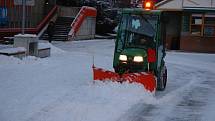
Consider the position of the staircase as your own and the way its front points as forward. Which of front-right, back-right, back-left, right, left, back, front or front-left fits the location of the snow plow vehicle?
front

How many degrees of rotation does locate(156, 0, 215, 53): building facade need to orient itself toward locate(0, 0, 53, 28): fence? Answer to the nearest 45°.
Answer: approximately 90° to its right

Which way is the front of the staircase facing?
toward the camera

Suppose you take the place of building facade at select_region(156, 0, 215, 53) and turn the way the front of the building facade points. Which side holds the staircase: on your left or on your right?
on your right

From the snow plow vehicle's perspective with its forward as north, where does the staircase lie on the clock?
The staircase is roughly at 4 o'clock from the snow plow vehicle.

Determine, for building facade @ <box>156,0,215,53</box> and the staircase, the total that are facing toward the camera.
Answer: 2

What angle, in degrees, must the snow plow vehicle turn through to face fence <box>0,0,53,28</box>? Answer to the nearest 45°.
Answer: approximately 135° to its right

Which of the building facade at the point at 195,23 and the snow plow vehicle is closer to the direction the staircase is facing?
the snow plow vehicle

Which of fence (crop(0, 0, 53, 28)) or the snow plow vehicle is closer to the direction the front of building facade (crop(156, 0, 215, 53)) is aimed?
the snow plow vehicle

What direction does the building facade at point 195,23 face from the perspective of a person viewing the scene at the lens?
facing the viewer

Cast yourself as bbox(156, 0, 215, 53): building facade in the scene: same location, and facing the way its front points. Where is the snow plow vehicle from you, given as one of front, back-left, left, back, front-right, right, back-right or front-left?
front

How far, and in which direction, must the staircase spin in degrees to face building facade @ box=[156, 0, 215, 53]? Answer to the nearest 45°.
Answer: approximately 45° to its left
